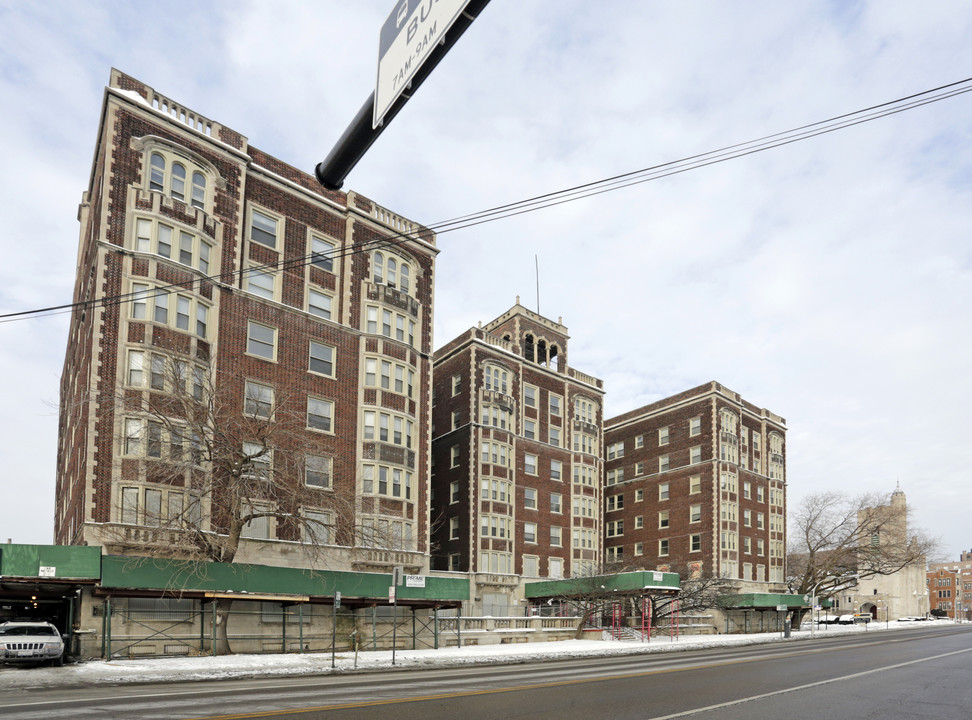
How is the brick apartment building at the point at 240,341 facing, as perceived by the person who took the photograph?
facing the viewer and to the right of the viewer

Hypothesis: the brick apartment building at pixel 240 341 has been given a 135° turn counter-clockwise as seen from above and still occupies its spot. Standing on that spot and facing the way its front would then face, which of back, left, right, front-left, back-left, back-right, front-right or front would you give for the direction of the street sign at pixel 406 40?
back
